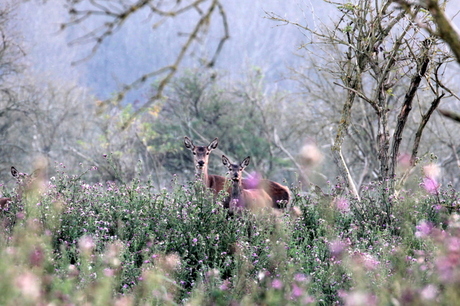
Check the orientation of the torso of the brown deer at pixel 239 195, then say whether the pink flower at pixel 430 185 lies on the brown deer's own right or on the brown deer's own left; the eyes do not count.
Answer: on the brown deer's own left

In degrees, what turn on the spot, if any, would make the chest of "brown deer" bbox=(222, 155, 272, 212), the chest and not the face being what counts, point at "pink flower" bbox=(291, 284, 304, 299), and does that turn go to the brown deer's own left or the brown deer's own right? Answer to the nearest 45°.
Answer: approximately 45° to the brown deer's own left

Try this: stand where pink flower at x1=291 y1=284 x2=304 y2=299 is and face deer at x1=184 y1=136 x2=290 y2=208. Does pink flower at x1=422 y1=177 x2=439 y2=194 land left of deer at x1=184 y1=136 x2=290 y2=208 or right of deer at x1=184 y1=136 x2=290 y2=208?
right

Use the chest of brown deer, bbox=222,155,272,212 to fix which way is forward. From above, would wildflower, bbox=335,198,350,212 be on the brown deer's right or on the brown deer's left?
on the brown deer's left

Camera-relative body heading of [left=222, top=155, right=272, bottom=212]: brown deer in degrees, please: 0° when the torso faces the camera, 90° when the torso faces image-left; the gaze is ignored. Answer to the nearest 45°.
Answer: approximately 45°

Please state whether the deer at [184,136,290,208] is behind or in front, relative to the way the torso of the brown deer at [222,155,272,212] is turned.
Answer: behind
